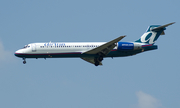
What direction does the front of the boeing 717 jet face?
to the viewer's left
